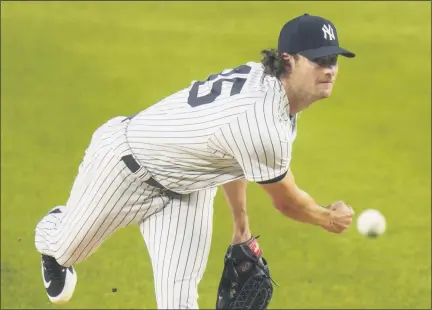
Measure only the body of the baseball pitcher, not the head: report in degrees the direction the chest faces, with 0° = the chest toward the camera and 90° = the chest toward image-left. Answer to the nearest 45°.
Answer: approximately 270°

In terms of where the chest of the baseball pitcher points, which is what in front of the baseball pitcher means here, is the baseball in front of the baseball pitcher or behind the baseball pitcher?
in front
